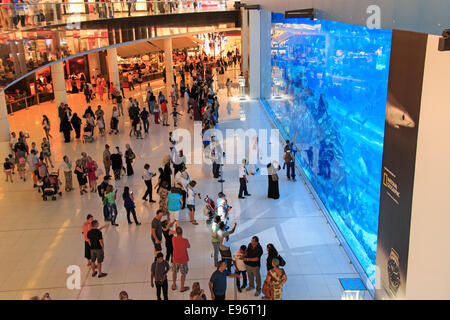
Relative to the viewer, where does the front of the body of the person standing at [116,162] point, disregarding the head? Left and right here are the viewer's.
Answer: facing away from the viewer and to the right of the viewer

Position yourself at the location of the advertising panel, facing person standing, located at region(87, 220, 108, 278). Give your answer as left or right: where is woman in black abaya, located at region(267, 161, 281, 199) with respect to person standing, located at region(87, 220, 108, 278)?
right

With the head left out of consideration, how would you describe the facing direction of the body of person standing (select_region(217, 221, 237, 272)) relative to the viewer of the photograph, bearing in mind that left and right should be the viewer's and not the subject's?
facing away from the viewer and to the right of the viewer

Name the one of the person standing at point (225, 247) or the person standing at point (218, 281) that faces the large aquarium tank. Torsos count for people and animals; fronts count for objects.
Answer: the person standing at point (225, 247)

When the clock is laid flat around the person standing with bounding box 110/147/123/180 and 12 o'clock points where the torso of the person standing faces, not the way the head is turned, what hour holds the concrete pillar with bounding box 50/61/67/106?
The concrete pillar is roughly at 10 o'clock from the person standing.
